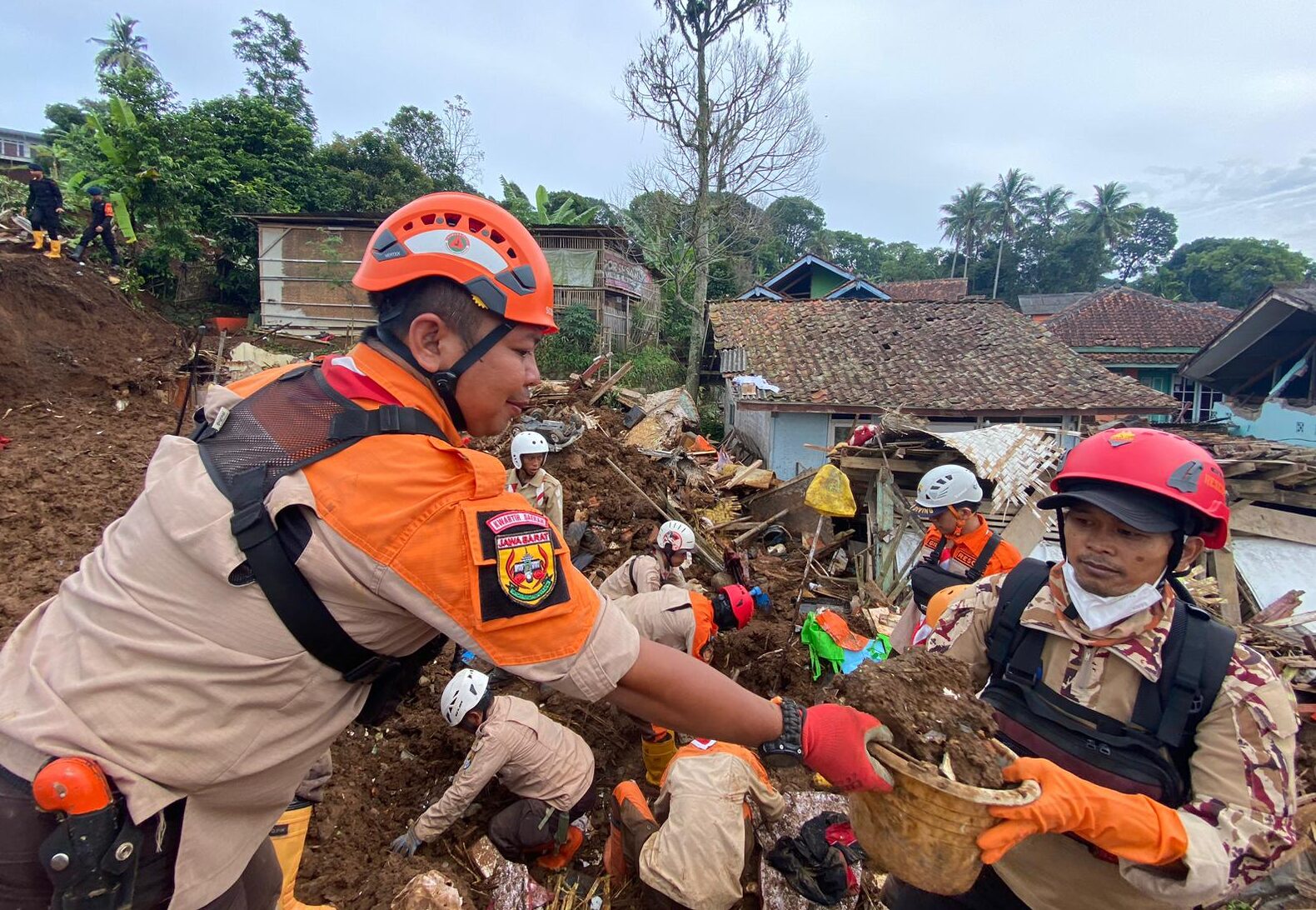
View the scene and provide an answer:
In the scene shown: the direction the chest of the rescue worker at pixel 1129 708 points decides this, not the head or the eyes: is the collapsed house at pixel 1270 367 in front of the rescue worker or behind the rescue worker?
behind

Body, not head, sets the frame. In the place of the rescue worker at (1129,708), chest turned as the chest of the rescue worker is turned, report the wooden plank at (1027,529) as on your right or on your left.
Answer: on your right

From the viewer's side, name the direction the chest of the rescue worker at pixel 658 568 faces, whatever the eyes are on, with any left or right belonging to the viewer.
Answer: facing to the right of the viewer

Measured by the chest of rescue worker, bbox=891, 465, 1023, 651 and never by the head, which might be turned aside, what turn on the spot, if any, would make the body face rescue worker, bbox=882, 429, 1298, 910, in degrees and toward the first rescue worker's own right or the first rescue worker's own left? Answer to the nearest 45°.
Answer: approximately 45° to the first rescue worker's own left

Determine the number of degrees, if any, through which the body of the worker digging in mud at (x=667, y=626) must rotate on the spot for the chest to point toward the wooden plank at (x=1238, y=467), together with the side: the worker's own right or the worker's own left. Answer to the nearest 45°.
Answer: approximately 45° to the worker's own left

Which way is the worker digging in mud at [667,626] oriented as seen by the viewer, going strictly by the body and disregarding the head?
to the viewer's right

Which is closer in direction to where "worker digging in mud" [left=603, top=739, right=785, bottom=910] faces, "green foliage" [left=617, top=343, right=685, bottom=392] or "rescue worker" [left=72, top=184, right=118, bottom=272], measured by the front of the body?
the green foliage

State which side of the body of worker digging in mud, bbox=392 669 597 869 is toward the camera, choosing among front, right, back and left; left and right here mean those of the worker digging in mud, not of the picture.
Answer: left

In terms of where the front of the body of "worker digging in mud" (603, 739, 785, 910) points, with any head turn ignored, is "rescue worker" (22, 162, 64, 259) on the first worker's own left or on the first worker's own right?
on the first worker's own left

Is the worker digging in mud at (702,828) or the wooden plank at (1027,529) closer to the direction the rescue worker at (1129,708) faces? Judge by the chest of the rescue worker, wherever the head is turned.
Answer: the worker digging in mud

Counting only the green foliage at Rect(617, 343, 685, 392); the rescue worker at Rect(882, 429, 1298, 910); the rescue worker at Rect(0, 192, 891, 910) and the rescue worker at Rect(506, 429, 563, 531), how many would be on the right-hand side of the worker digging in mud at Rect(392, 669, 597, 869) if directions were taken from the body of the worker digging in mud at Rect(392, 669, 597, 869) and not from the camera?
2

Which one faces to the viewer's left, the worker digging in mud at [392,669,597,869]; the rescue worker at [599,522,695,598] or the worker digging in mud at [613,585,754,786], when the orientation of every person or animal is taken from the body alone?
the worker digging in mud at [392,669,597,869]
